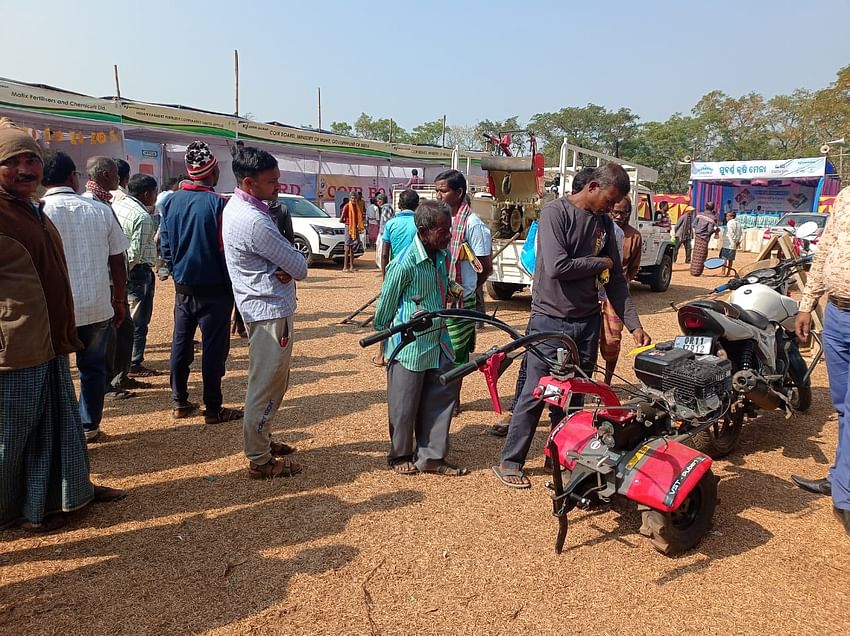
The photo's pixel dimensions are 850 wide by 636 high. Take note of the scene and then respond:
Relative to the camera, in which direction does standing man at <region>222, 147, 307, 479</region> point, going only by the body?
to the viewer's right

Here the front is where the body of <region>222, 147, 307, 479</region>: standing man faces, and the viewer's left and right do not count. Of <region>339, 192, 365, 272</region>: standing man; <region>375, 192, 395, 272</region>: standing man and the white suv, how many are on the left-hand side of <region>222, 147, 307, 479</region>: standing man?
3

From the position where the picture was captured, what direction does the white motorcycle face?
facing away from the viewer and to the right of the viewer

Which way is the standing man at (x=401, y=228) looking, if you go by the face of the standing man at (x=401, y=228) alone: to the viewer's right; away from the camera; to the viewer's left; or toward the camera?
away from the camera

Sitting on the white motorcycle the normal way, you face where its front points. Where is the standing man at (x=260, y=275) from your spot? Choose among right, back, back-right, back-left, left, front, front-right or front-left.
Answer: back

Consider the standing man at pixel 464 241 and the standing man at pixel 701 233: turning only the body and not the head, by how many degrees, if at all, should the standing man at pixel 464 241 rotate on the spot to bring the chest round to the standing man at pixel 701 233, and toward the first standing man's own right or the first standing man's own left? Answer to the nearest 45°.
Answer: approximately 180°

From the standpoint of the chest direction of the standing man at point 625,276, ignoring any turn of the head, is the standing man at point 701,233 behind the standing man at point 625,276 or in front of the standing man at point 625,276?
behind
